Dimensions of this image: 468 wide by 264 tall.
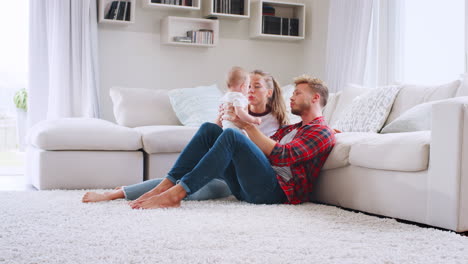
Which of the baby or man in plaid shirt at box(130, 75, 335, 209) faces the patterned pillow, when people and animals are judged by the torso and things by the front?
the baby

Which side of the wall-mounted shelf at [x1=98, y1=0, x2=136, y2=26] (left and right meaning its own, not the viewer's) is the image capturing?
front

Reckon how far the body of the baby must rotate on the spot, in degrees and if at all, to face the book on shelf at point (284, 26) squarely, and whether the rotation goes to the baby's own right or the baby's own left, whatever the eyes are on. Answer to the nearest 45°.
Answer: approximately 45° to the baby's own left

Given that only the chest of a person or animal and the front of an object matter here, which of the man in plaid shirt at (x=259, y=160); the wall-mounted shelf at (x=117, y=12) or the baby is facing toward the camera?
the wall-mounted shelf

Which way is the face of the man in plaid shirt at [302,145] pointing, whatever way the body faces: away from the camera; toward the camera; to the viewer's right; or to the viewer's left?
to the viewer's left

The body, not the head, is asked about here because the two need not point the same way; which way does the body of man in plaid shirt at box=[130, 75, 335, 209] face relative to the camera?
to the viewer's left

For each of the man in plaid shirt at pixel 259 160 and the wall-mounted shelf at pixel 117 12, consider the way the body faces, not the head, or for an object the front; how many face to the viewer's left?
1

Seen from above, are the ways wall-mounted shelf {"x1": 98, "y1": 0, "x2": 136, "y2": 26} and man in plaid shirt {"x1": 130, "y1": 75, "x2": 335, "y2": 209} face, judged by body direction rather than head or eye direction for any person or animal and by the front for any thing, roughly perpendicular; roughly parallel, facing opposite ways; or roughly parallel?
roughly perpendicular

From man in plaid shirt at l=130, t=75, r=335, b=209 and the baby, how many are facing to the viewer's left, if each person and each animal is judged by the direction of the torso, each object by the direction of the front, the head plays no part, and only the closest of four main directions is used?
1

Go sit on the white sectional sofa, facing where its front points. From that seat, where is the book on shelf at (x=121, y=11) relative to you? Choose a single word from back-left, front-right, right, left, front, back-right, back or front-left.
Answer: right

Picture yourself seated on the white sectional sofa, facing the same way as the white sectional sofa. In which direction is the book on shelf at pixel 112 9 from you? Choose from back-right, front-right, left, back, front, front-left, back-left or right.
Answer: right

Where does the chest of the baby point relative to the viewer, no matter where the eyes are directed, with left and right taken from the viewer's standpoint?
facing away from the viewer and to the right of the viewer
